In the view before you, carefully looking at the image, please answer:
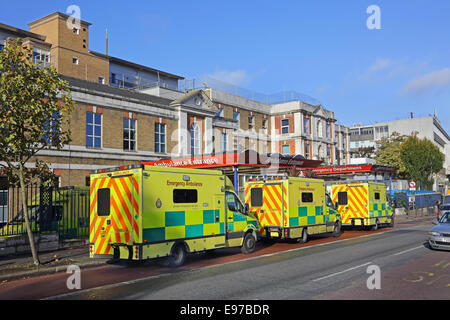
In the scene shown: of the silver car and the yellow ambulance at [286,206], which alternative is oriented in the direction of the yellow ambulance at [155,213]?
the silver car

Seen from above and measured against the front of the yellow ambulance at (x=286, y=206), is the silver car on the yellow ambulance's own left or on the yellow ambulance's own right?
on the yellow ambulance's own right

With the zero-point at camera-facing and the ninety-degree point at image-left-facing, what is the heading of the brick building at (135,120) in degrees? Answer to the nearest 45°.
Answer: approximately 315°

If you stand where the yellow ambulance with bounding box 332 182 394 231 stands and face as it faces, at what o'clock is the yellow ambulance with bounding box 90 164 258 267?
the yellow ambulance with bounding box 90 164 258 267 is roughly at 5 o'clock from the yellow ambulance with bounding box 332 182 394 231.

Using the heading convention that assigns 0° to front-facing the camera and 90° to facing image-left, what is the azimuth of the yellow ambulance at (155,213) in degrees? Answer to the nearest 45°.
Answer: approximately 225°

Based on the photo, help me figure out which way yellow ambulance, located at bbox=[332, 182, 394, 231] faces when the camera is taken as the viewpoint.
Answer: facing away from the viewer and to the right of the viewer

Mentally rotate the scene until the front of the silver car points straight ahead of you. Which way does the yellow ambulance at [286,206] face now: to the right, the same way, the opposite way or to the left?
the opposite way

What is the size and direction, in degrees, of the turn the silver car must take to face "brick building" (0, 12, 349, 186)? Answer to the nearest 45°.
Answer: approximately 90° to its right

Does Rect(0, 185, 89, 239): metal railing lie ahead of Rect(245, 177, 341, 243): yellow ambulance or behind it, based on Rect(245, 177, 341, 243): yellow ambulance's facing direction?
behind

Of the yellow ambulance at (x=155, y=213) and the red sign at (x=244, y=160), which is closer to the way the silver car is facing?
the yellow ambulance

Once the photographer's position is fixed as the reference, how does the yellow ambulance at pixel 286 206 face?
facing away from the viewer and to the right of the viewer
